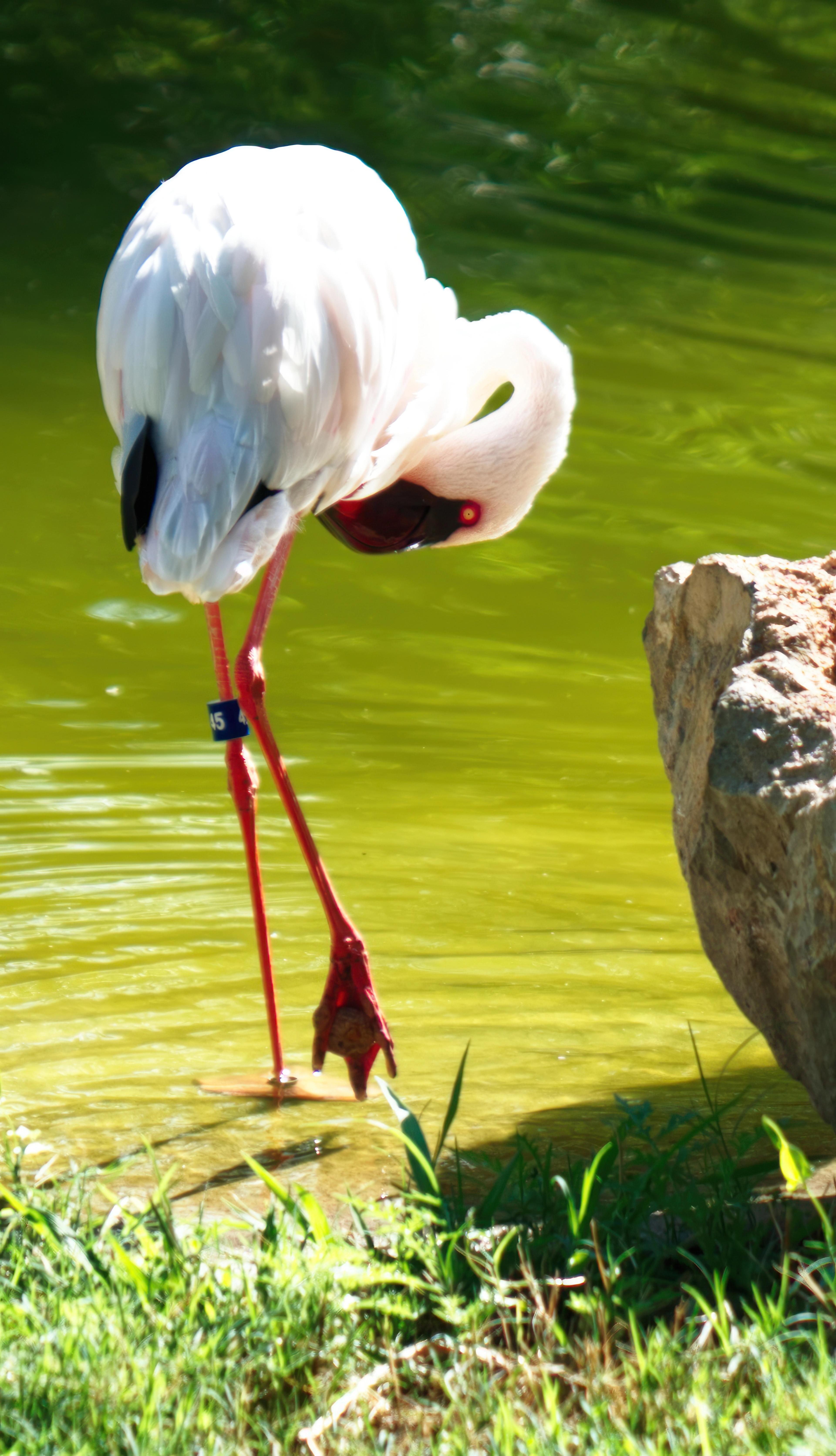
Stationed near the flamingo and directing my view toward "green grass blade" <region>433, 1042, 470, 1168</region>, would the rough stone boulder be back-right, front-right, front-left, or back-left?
front-left

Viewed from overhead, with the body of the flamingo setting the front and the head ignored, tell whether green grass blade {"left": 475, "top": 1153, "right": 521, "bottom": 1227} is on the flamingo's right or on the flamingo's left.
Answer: on the flamingo's right

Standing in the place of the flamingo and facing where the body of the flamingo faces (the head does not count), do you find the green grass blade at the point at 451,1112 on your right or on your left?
on your right

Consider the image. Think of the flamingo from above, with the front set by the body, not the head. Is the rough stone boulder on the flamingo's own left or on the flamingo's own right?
on the flamingo's own right

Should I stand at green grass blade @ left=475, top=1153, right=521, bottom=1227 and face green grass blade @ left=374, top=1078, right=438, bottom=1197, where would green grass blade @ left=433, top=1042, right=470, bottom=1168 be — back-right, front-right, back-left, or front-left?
front-right

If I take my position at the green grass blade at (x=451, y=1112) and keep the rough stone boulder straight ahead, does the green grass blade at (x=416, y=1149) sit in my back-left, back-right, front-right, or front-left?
back-right

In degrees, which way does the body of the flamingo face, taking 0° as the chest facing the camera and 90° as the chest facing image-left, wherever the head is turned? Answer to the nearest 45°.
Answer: approximately 225°
